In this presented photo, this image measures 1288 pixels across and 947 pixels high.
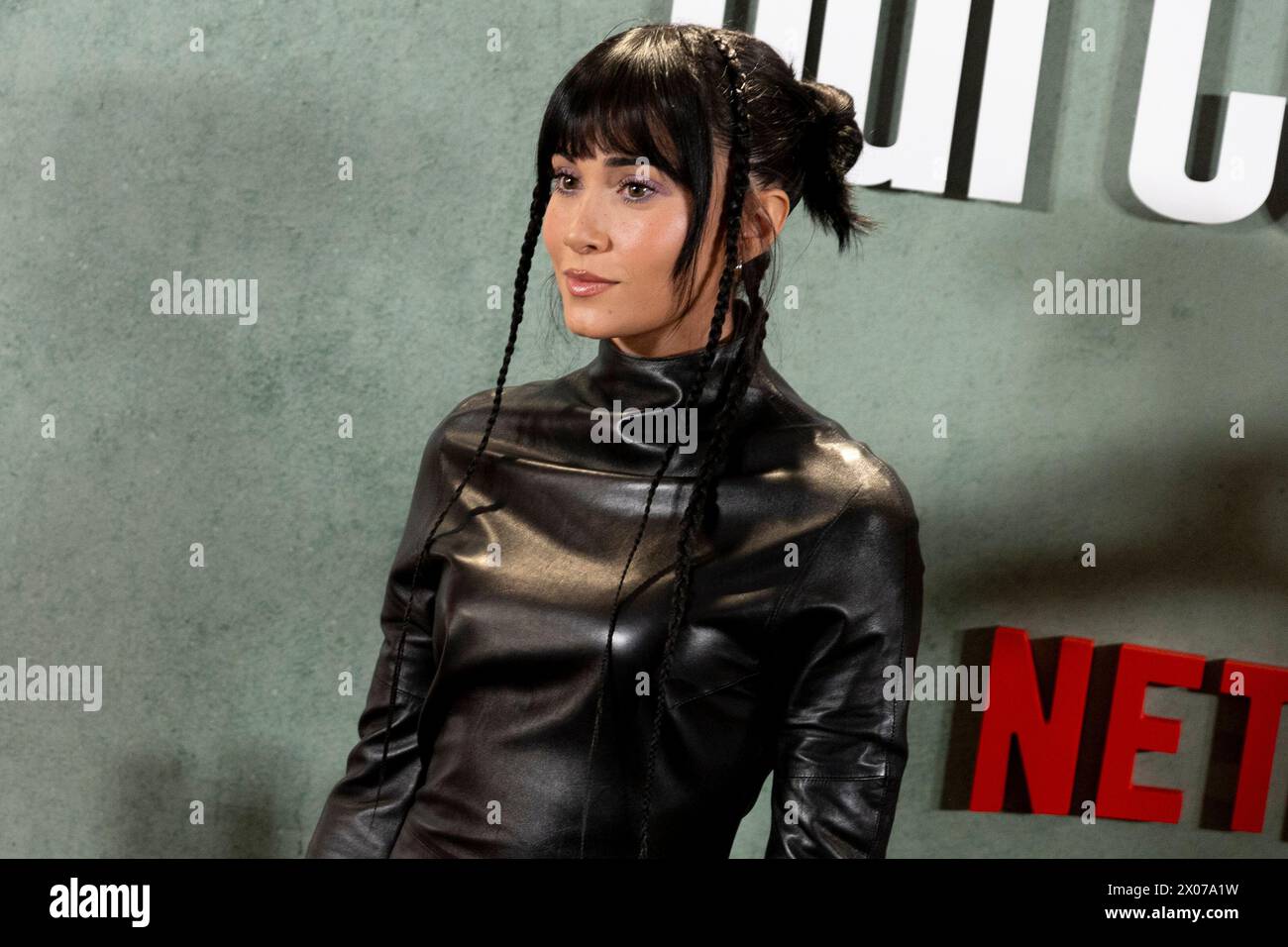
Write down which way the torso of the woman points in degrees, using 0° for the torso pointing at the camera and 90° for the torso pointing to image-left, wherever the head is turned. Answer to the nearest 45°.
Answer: approximately 45°
